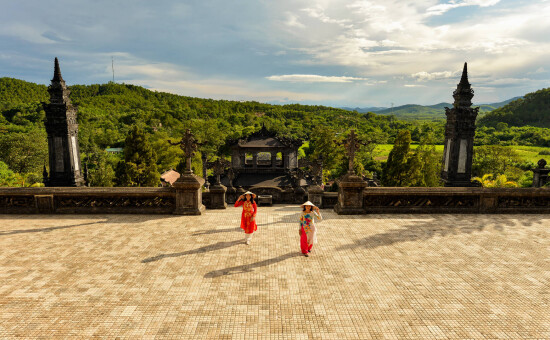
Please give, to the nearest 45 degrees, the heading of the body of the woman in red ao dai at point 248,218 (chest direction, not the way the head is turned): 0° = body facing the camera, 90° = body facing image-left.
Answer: approximately 0°

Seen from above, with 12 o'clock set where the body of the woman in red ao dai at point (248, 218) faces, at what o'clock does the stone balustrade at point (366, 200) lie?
The stone balustrade is roughly at 8 o'clock from the woman in red ao dai.

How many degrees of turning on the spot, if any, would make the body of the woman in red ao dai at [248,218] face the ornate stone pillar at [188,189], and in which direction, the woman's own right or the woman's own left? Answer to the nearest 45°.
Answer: approximately 135° to the woman's own right

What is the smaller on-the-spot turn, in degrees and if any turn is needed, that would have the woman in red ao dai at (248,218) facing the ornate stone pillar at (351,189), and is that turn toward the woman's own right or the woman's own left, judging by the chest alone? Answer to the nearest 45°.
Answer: approximately 135° to the woman's own left

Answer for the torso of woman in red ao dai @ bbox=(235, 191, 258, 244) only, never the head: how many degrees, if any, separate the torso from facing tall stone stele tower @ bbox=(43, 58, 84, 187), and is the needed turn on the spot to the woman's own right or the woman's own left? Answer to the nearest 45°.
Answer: approximately 135° to the woman's own right

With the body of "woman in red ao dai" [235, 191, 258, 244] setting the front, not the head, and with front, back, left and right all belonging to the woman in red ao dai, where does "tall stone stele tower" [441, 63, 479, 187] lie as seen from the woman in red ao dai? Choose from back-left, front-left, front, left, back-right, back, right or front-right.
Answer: back-left

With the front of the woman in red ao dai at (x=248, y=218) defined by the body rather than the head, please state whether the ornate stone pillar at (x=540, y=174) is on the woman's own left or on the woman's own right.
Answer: on the woman's own left

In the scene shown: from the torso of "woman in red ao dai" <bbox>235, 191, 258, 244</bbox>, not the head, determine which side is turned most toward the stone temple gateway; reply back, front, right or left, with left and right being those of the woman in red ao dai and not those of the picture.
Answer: back
